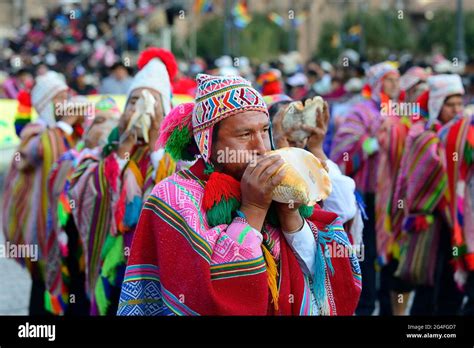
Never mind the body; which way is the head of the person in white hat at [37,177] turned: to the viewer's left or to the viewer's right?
to the viewer's right

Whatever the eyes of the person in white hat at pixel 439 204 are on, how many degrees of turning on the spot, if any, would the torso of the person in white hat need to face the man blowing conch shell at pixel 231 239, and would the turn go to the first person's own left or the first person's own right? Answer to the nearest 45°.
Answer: approximately 45° to the first person's own right

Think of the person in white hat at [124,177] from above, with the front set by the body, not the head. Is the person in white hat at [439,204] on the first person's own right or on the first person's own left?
on the first person's own left

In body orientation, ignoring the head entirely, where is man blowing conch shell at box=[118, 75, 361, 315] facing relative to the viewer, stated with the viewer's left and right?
facing the viewer and to the right of the viewer

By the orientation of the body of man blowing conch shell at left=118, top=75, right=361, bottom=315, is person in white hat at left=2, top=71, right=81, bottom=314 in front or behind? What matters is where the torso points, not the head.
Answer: behind

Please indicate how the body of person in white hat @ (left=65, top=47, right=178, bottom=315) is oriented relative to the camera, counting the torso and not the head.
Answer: toward the camera

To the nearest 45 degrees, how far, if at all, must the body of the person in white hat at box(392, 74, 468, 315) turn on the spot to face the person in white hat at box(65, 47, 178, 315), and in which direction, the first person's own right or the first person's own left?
approximately 90° to the first person's own right

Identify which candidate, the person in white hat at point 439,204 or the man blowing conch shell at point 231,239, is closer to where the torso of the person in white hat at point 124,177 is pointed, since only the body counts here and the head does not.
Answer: the man blowing conch shell

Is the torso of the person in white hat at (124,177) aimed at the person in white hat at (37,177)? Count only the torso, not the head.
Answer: no

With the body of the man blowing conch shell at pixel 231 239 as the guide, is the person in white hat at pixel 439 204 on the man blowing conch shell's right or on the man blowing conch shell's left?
on the man blowing conch shell's left

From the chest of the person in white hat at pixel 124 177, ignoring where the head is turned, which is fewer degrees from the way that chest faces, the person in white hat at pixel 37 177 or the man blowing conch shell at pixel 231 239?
the man blowing conch shell
